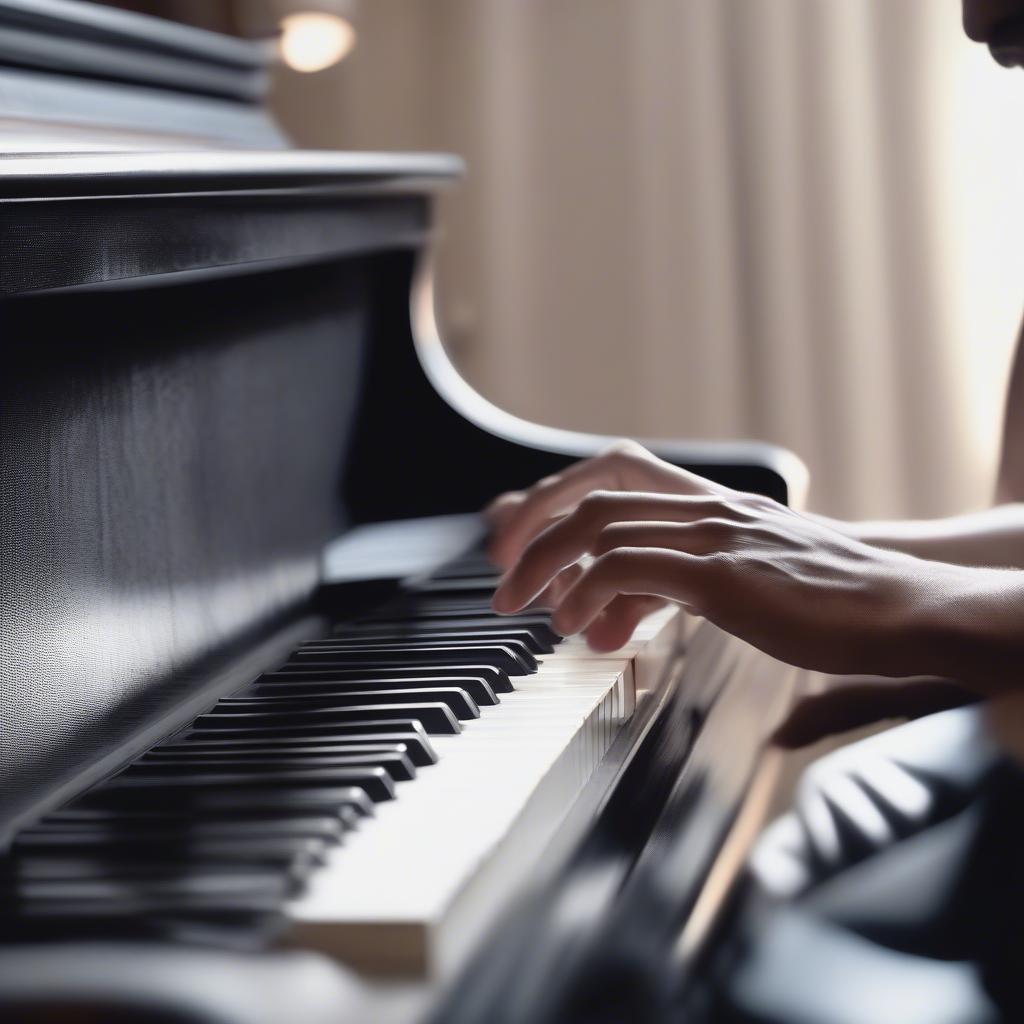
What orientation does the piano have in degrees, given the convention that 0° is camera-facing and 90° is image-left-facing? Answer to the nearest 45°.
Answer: approximately 270°
